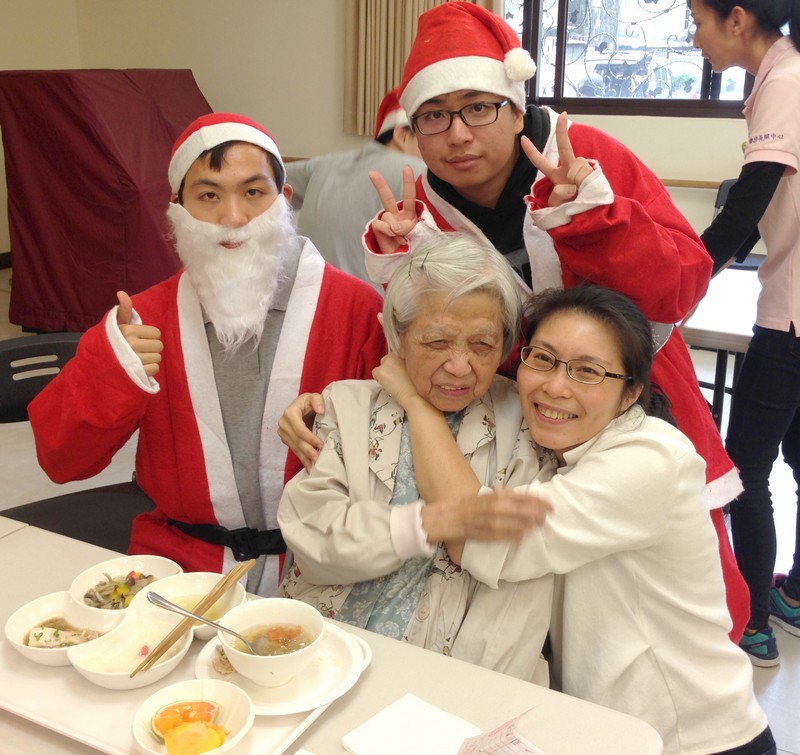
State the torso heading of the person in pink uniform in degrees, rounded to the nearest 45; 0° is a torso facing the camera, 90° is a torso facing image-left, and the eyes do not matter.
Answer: approximately 90°

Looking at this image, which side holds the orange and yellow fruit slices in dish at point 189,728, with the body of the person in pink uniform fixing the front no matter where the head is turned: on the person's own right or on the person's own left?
on the person's own left

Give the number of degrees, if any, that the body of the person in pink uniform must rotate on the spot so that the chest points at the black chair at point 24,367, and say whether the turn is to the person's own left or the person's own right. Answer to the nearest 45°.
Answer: approximately 45° to the person's own left

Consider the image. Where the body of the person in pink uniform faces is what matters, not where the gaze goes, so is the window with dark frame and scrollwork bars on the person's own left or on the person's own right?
on the person's own right

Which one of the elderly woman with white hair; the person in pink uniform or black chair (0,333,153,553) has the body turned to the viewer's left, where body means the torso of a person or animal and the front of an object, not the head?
the person in pink uniform
